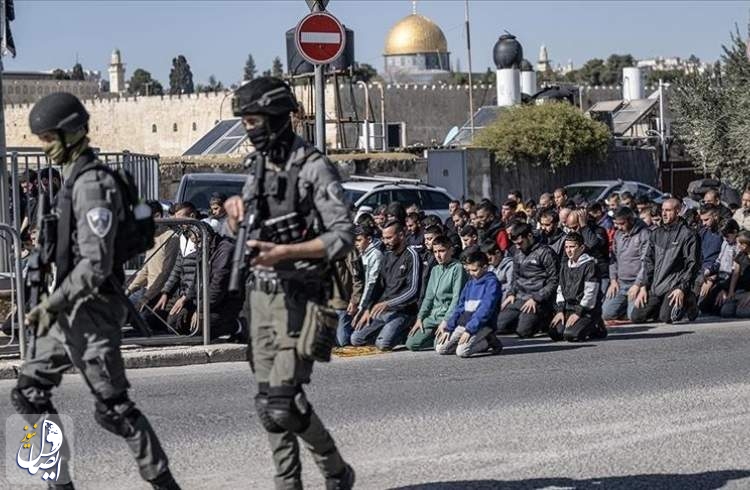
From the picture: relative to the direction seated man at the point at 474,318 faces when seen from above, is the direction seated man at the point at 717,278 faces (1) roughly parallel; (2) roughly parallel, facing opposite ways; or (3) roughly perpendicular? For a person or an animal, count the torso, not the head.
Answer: roughly parallel

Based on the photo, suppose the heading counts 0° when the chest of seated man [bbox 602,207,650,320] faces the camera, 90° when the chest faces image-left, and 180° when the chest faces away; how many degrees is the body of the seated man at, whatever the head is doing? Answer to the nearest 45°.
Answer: approximately 45°

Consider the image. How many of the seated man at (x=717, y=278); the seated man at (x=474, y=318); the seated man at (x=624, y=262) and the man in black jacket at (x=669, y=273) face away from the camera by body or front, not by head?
0

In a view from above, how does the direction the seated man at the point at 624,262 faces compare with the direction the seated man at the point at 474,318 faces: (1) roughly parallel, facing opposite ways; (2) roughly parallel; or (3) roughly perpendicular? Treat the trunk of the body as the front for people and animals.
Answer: roughly parallel

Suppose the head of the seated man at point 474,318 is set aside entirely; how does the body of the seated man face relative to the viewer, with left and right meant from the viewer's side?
facing the viewer and to the left of the viewer

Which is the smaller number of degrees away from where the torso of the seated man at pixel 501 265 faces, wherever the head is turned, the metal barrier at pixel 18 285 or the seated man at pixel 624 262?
the metal barrier

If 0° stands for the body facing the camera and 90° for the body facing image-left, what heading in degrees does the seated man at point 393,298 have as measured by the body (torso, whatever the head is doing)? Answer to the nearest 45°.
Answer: approximately 45°
